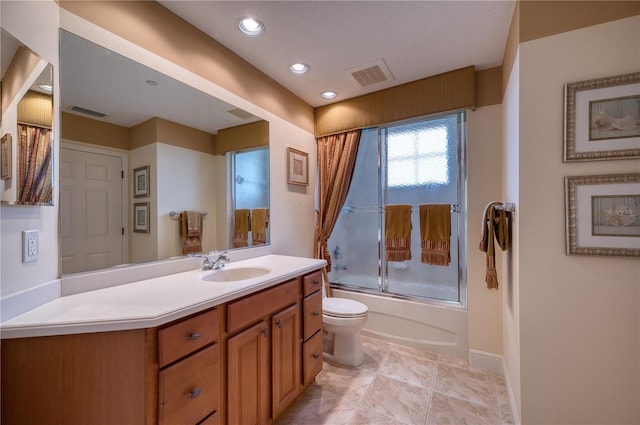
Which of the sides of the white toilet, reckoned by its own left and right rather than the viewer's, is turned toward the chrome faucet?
right

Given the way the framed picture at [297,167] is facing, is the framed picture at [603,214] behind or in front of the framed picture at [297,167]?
in front

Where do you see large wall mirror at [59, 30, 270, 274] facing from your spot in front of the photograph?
facing the viewer and to the right of the viewer

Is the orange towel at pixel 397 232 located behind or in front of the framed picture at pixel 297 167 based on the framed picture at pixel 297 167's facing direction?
in front

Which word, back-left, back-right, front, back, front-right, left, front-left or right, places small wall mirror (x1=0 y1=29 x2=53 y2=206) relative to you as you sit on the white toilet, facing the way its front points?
right

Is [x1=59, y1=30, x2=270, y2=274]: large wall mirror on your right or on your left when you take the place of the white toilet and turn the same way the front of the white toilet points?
on your right

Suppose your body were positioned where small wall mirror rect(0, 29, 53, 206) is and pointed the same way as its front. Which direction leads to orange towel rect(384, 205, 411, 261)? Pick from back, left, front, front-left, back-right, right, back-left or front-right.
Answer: front-left

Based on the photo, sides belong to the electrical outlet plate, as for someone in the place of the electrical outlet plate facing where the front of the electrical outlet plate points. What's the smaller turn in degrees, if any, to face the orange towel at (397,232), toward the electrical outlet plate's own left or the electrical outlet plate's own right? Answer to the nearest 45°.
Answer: approximately 45° to the electrical outlet plate's own left

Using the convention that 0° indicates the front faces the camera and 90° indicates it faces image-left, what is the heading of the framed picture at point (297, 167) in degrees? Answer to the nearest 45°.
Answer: approximately 315°

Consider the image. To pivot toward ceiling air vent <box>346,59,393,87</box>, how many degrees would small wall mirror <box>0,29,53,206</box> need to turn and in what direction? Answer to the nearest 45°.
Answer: approximately 45° to its left

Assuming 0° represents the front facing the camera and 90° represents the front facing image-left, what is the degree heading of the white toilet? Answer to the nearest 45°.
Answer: approximately 315°
